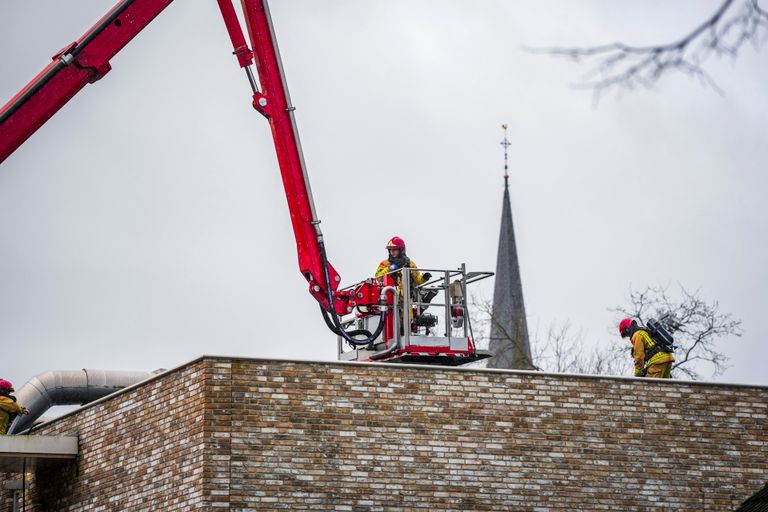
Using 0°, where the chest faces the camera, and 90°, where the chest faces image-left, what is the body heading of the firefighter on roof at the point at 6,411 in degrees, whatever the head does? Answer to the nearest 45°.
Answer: approximately 270°

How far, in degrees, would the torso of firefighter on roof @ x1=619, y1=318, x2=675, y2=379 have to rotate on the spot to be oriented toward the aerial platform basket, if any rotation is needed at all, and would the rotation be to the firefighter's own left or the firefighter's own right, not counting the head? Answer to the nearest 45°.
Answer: approximately 45° to the firefighter's own left

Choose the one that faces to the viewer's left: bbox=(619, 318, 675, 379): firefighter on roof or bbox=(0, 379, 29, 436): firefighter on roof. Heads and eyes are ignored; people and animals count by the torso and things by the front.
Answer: bbox=(619, 318, 675, 379): firefighter on roof

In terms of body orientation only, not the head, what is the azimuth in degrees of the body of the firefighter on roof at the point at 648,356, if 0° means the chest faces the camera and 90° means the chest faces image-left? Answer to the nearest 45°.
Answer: approximately 90°

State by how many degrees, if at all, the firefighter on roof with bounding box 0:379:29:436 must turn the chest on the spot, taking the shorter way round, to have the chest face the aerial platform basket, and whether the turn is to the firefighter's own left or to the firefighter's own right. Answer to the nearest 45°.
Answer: approximately 45° to the firefighter's own right

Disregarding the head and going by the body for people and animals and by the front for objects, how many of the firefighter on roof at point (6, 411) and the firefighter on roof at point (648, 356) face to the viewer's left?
1
